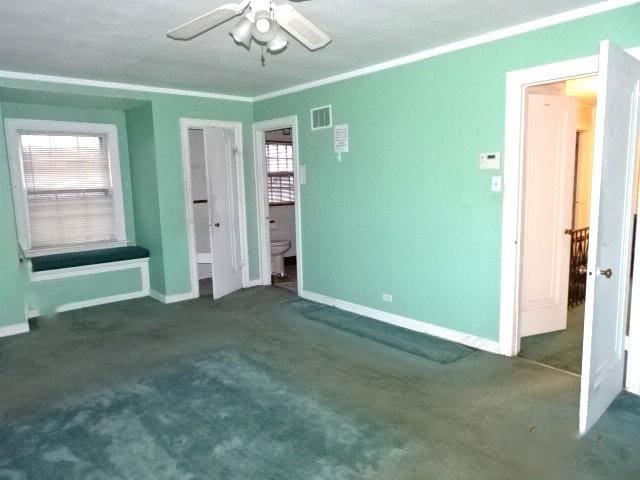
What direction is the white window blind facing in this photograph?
toward the camera

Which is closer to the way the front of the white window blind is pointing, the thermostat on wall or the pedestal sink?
the thermostat on wall

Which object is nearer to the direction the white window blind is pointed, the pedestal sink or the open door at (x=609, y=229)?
the open door

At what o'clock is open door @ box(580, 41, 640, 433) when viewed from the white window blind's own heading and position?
The open door is roughly at 11 o'clock from the white window blind.

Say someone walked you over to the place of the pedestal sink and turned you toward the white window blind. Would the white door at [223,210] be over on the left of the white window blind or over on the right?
left

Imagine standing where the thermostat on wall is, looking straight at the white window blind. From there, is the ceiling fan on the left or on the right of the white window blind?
left

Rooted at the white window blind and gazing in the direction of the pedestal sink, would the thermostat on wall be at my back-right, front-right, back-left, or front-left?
front-right

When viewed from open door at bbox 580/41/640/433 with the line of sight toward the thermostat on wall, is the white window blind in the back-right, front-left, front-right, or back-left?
front-left

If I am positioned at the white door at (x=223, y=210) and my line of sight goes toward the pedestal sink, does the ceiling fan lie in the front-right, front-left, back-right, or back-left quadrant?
back-right

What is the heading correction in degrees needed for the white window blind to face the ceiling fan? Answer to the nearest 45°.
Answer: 0° — it already faces it

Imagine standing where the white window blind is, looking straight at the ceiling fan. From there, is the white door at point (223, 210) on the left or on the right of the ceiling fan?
left

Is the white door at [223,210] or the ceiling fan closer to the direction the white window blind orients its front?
the ceiling fan

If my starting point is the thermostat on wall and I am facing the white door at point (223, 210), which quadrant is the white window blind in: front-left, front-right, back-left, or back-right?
front-left

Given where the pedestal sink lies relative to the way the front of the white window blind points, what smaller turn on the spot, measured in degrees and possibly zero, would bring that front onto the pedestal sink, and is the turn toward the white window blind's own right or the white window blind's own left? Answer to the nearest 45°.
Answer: approximately 90° to the white window blind's own left

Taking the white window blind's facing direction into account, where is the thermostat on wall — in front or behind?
in front

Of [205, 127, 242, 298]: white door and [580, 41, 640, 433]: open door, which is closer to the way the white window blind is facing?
the open door
